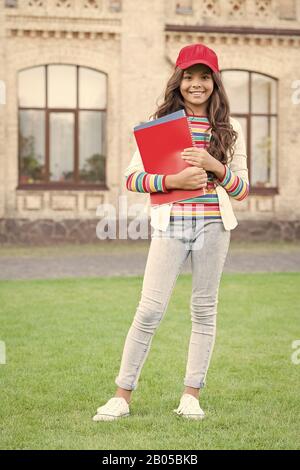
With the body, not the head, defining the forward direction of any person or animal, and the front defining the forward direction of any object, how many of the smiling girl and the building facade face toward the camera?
2

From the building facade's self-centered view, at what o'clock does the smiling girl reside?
The smiling girl is roughly at 12 o'clock from the building facade.

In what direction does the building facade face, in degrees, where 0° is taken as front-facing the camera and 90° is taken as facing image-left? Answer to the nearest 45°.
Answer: approximately 0°

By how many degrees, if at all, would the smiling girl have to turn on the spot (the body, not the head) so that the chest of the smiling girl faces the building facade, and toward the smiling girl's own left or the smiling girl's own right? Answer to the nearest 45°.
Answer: approximately 180°
